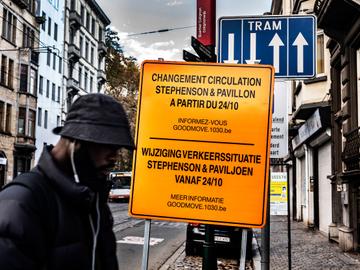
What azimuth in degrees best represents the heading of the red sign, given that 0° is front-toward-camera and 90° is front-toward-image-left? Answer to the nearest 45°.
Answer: approximately 0°

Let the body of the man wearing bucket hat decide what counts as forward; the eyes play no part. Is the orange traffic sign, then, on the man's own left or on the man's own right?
on the man's own left

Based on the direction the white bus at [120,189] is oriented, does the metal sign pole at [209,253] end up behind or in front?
in front

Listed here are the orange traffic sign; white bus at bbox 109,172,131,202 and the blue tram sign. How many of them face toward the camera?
3

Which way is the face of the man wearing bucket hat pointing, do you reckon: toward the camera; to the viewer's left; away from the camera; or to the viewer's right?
to the viewer's right

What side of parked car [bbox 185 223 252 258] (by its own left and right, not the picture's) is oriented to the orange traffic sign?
back

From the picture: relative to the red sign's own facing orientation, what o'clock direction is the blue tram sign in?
The blue tram sign is roughly at 8 o'clock from the red sign.

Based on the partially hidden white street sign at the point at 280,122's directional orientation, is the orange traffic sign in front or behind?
in front

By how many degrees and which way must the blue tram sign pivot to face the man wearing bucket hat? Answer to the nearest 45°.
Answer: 0° — it already faces them

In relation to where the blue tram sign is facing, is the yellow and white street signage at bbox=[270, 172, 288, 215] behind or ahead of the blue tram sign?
behind
